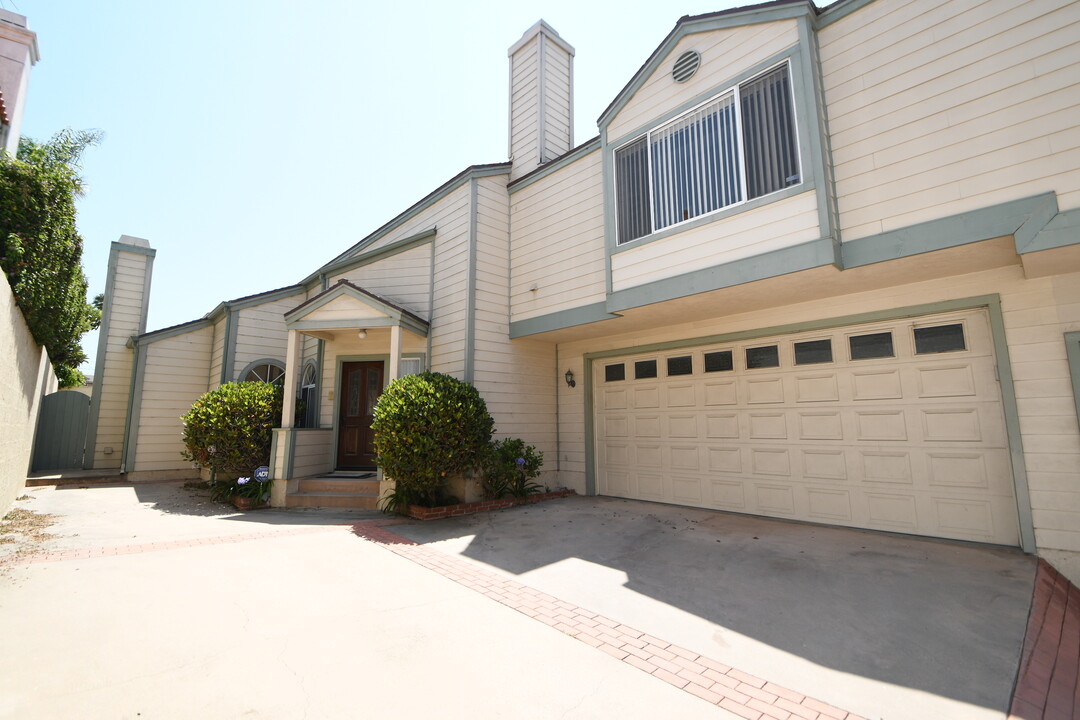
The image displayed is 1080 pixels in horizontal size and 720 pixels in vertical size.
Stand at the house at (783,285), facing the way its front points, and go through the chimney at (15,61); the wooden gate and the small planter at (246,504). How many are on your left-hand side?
0

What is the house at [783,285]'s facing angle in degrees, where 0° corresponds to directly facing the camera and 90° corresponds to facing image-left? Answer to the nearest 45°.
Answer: approximately 45°

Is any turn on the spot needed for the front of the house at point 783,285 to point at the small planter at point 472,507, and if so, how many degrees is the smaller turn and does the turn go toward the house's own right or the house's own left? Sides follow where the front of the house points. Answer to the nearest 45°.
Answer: approximately 45° to the house's own right

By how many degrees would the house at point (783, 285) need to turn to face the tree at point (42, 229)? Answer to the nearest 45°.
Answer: approximately 45° to its right

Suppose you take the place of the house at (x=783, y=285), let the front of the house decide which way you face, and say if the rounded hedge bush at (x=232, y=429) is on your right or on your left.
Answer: on your right

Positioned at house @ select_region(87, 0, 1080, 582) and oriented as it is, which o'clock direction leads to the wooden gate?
The wooden gate is roughly at 2 o'clock from the house.

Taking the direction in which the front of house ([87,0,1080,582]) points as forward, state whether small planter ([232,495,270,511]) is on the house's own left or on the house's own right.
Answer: on the house's own right

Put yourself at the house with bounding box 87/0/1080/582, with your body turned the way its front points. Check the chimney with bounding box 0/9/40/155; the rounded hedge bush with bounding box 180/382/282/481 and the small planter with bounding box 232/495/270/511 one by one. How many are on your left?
0
